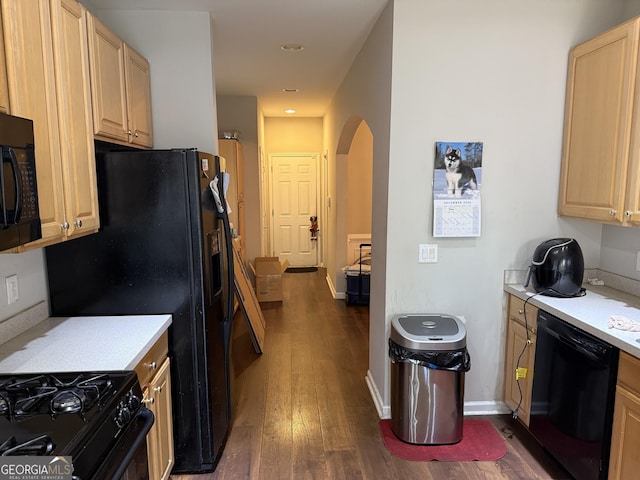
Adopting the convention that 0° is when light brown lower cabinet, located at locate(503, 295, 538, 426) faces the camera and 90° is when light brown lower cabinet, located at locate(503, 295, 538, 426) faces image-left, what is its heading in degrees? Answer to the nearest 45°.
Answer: approximately 45°

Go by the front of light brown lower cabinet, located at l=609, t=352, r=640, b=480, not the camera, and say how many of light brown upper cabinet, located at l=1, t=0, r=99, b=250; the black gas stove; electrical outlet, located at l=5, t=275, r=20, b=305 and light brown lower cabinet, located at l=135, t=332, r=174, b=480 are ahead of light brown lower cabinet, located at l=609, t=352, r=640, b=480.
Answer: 4

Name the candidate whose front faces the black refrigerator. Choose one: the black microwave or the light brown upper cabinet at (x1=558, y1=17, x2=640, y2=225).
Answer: the light brown upper cabinet

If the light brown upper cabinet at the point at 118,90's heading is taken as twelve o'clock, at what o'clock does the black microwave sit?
The black microwave is roughly at 2 o'clock from the light brown upper cabinet.

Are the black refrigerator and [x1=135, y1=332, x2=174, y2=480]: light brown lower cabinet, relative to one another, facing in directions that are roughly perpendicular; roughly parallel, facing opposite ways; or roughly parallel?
roughly parallel

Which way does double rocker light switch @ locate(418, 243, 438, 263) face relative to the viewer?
toward the camera

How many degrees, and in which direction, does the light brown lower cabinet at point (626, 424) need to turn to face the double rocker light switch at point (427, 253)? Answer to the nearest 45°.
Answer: approximately 45° to its right

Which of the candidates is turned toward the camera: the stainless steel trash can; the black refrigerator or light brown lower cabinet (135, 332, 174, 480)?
the stainless steel trash can

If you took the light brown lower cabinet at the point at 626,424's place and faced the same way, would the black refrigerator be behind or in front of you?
in front

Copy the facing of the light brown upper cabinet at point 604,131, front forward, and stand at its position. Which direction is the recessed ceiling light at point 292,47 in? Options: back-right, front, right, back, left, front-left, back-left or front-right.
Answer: front-right

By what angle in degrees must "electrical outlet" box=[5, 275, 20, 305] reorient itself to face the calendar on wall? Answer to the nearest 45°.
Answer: approximately 45° to its left

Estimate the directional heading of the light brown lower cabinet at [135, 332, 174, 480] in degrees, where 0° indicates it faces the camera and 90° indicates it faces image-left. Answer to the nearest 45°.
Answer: approximately 270°

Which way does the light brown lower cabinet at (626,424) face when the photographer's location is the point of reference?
facing the viewer and to the left of the viewer

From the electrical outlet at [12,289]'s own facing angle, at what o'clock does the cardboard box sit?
The cardboard box is roughly at 9 o'clock from the electrical outlet.

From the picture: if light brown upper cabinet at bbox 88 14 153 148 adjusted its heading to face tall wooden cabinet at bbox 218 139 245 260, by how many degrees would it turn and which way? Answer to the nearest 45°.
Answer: approximately 90° to its left

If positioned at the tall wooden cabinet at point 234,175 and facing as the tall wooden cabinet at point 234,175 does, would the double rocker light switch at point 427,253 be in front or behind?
in front

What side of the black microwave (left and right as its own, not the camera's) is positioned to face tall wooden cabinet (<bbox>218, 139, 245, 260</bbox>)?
left
